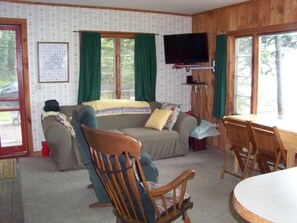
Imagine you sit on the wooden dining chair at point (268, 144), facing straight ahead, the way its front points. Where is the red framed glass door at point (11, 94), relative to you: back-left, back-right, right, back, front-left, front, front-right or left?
back-left

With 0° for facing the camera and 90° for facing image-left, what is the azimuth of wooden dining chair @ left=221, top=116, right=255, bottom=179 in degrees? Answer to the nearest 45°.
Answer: approximately 225°

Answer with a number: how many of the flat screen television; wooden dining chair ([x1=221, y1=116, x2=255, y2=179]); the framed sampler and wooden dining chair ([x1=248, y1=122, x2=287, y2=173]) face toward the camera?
2

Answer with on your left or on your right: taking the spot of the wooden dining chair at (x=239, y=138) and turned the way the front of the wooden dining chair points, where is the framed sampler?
on your left

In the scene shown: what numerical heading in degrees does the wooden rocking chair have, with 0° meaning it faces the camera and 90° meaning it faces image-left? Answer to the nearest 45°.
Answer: approximately 225°

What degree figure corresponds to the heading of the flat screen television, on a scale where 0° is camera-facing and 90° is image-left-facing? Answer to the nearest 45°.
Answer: approximately 0°

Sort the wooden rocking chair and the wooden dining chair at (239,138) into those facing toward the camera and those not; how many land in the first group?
0

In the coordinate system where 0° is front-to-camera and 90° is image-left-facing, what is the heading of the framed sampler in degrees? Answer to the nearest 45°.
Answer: approximately 0°

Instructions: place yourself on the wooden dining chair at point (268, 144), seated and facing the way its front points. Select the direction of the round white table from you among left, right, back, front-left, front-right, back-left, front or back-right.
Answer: back-right

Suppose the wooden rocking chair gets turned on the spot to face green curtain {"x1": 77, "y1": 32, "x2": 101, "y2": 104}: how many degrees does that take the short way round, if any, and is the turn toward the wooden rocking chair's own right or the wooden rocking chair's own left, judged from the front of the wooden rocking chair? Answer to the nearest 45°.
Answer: approximately 45° to the wooden rocking chair's own left

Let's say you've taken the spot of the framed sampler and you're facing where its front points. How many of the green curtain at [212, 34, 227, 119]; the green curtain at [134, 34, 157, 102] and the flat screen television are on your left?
3

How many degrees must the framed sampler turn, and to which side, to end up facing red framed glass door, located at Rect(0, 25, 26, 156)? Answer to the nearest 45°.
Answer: approximately 90° to its right

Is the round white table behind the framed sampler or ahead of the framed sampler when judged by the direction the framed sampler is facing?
ahead

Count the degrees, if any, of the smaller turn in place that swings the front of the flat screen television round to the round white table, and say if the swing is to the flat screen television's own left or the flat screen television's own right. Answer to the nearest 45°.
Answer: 0° — it already faces it
